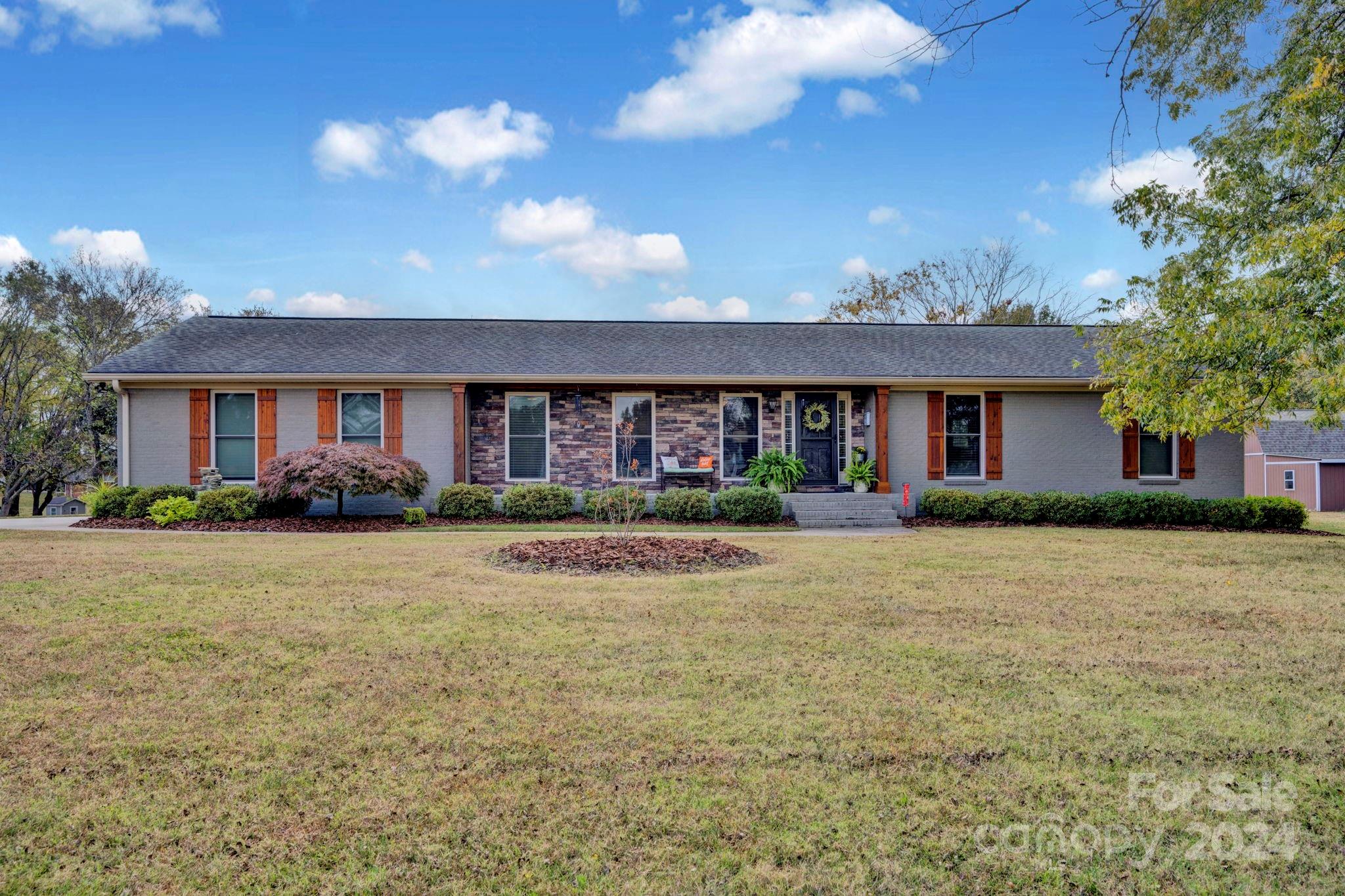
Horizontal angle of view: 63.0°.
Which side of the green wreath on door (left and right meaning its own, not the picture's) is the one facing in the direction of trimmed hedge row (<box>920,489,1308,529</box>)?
left

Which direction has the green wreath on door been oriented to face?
toward the camera

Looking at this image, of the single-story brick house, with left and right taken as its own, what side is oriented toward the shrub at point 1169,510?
left

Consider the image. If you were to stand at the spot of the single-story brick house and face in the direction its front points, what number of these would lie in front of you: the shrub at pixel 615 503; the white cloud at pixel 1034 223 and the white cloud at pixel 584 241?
1

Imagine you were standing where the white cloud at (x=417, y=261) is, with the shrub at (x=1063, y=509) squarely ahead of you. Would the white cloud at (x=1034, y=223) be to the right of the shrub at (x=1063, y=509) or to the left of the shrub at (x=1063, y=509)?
left

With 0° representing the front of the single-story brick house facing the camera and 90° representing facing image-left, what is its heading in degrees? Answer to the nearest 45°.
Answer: approximately 0°

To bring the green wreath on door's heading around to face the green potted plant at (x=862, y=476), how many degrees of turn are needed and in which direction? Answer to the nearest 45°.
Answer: approximately 45° to its left

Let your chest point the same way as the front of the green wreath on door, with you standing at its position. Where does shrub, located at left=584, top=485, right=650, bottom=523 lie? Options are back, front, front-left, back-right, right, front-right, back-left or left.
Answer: front-right

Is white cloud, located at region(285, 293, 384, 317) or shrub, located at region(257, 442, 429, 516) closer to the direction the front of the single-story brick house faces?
the shrub

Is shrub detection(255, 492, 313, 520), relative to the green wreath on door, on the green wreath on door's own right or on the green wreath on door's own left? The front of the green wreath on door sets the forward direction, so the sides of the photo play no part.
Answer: on the green wreath on door's own right
